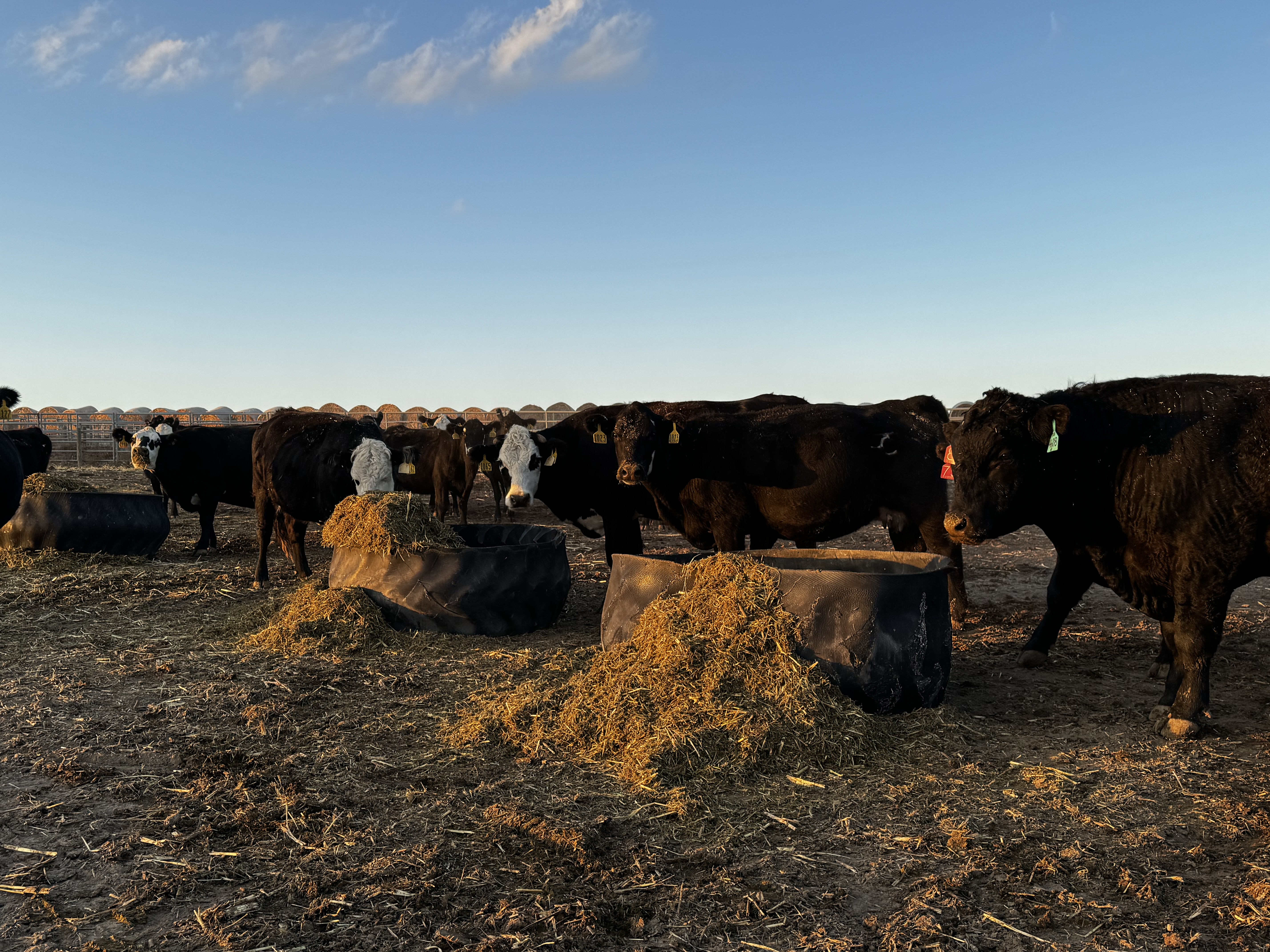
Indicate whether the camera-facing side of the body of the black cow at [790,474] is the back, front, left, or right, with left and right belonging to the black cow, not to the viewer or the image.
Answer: left

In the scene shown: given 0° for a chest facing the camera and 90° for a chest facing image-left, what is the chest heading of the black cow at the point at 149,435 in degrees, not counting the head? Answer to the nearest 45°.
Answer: approximately 45°

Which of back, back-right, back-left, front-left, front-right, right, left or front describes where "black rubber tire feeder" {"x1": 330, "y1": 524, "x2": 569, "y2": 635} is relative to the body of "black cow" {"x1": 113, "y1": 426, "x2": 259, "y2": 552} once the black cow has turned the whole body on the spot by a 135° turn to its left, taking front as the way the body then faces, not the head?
front-right

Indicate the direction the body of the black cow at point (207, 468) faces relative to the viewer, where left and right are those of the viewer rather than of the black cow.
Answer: facing to the left of the viewer

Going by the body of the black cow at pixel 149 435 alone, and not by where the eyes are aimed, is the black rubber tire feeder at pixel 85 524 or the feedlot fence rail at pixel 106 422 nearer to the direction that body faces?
the black rubber tire feeder

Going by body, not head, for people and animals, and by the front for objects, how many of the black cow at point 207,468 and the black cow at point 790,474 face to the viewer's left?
2

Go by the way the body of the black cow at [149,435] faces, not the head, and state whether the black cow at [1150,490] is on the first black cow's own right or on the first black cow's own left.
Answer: on the first black cow's own left
